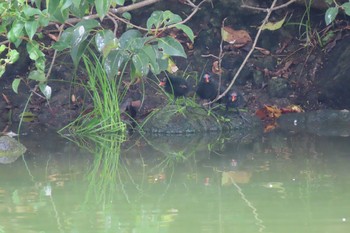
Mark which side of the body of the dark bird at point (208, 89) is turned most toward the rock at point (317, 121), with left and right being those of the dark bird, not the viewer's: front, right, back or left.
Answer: left

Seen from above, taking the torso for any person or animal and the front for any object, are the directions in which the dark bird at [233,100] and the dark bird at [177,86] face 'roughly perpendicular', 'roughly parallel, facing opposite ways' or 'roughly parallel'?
roughly perpendicular

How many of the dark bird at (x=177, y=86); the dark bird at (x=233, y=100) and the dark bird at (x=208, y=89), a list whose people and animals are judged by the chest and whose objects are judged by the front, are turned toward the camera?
2

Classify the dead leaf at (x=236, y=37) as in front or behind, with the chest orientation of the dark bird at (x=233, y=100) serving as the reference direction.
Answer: behind

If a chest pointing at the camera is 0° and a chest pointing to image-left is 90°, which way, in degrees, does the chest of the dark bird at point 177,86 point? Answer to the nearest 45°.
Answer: approximately 90°

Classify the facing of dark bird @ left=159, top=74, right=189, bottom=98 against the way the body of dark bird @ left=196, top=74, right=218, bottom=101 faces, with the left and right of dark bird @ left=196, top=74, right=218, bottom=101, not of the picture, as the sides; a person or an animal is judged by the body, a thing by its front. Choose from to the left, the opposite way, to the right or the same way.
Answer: to the right

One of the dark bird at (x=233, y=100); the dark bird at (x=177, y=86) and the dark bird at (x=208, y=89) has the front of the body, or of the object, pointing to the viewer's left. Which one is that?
the dark bird at (x=177, y=86)

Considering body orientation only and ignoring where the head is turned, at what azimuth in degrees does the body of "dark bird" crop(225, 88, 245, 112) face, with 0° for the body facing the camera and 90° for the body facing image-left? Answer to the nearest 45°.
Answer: approximately 0°

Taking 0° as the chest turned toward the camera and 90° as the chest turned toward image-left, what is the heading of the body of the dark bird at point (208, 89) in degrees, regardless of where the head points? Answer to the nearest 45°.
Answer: approximately 0°
